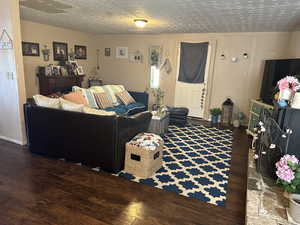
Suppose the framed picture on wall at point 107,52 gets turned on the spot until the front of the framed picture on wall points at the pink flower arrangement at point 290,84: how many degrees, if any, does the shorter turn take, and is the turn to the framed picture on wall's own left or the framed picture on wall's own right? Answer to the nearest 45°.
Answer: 0° — it already faces it

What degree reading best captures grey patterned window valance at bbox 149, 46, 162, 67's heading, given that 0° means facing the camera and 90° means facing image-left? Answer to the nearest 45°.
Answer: approximately 0°

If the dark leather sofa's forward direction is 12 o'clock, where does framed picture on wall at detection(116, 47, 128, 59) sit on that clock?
The framed picture on wall is roughly at 11 o'clock from the dark leather sofa.

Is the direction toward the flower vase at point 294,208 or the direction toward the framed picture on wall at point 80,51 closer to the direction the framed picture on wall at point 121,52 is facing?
the flower vase

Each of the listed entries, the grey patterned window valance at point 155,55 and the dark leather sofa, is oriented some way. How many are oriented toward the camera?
1

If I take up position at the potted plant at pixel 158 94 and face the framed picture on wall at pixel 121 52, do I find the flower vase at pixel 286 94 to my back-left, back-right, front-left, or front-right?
back-left

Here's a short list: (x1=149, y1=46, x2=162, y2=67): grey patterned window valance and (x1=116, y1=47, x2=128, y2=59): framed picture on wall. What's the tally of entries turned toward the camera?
2

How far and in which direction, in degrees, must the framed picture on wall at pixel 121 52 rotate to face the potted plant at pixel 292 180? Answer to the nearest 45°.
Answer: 0° — it already faces it

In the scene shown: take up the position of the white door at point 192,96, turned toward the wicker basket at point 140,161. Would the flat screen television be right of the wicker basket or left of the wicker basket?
left

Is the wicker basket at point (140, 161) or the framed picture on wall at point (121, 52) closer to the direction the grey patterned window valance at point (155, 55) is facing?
the wicker basket

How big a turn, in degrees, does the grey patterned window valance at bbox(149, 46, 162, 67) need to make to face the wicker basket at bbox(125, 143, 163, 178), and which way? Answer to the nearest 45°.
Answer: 0° — it already faces it

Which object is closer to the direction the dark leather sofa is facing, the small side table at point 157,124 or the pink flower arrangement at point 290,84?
the small side table

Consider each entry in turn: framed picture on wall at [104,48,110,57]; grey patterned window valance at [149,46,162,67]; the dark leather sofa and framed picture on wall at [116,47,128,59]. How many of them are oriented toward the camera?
3
